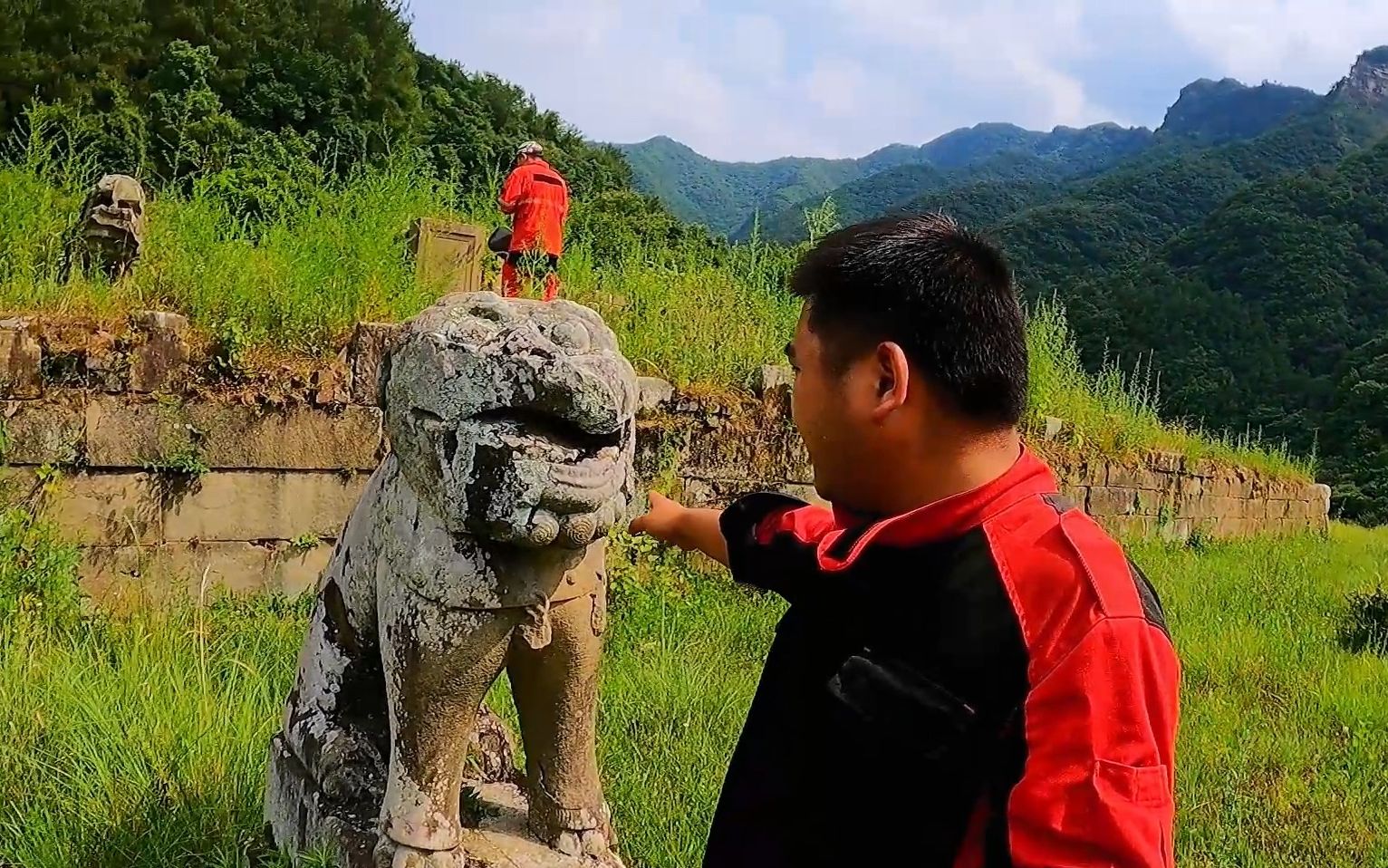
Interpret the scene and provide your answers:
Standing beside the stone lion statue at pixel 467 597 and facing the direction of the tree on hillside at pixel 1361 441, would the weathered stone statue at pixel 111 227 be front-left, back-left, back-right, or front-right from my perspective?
front-left

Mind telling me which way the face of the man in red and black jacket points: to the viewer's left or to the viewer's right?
to the viewer's left

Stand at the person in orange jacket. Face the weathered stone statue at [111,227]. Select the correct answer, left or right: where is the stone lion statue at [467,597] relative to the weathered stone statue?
left

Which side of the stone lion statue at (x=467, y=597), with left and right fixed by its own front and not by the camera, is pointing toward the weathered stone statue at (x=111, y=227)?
back

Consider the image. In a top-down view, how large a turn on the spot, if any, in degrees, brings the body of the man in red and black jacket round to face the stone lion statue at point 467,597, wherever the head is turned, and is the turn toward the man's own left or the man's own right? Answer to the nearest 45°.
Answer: approximately 45° to the man's own right

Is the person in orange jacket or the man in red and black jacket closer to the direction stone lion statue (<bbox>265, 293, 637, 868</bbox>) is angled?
the man in red and black jacket

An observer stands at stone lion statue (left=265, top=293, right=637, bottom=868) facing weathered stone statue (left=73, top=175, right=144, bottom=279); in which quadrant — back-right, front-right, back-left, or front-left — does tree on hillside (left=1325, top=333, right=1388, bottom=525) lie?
front-right

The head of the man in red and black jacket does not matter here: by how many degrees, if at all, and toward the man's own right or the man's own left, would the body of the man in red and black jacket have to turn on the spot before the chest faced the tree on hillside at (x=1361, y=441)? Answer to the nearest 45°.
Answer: approximately 135° to the man's own right

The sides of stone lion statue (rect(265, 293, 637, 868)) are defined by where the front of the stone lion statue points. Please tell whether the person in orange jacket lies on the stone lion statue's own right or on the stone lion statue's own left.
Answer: on the stone lion statue's own left
